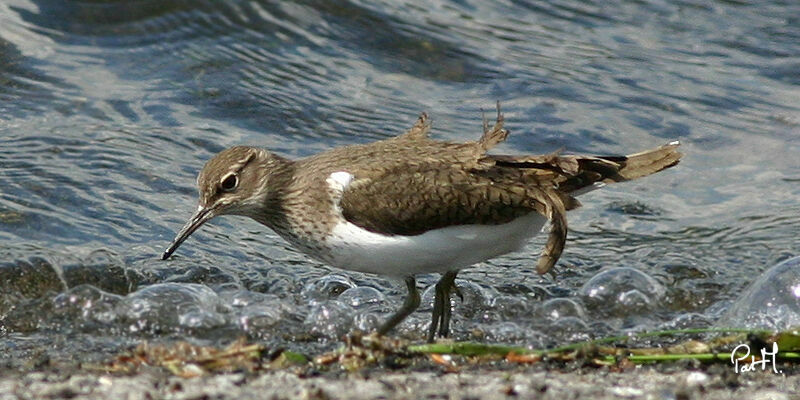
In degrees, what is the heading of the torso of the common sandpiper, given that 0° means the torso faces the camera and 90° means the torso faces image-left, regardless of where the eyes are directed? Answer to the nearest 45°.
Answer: approximately 90°
